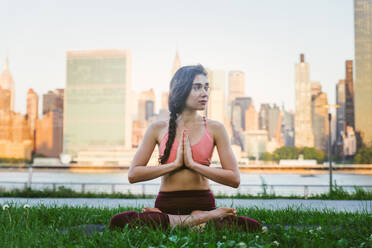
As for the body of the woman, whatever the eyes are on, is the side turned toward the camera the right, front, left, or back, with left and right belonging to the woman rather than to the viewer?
front
